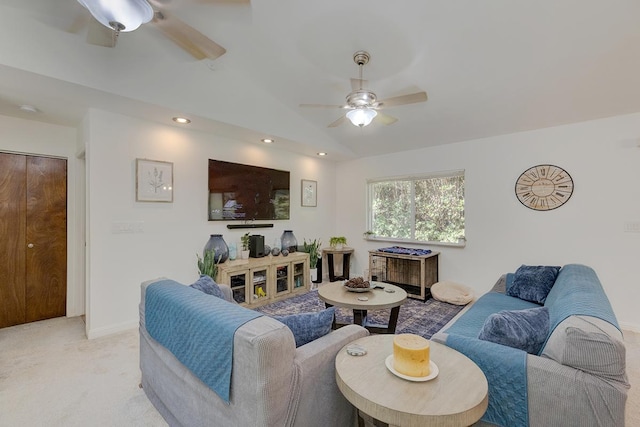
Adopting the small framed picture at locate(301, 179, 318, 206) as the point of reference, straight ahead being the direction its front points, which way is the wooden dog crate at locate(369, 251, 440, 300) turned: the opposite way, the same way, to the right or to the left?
to the right

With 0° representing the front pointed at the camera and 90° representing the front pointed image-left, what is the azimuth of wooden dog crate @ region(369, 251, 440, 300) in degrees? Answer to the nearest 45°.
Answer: approximately 45°

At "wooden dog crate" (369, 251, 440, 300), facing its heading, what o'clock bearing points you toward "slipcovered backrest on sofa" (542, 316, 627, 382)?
The slipcovered backrest on sofa is roughly at 10 o'clock from the wooden dog crate.

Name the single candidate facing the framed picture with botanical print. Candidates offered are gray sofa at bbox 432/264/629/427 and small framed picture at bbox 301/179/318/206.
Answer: the gray sofa

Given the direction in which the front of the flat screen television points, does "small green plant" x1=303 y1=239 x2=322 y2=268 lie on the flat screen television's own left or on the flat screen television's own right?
on the flat screen television's own left

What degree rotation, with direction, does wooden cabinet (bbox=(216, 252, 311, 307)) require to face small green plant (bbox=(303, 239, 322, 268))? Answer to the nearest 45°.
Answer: approximately 90° to its left

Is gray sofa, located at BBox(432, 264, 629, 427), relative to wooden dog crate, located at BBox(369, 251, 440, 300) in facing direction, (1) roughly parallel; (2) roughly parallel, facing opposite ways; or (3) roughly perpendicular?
roughly perpendicular

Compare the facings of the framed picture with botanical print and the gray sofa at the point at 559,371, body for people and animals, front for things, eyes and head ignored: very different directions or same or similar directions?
very different directions

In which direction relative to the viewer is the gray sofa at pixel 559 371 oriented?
to the viewer's left

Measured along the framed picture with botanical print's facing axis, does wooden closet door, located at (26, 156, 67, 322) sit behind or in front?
behind

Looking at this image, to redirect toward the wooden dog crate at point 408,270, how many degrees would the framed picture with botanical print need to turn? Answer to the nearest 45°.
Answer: approximately 45° to its left
